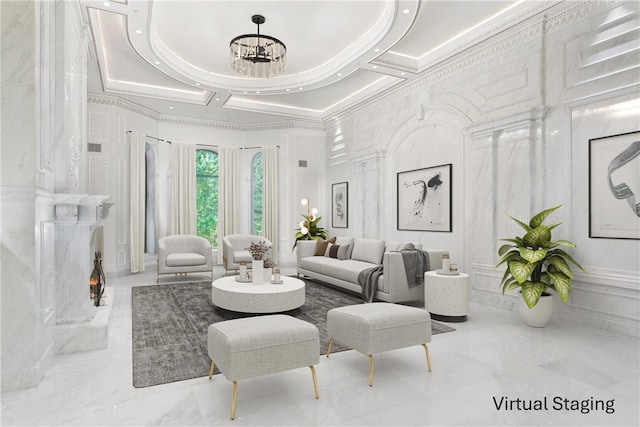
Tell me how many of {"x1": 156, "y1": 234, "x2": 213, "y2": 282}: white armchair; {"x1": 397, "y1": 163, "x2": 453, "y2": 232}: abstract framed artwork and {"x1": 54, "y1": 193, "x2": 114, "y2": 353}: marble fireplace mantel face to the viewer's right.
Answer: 1

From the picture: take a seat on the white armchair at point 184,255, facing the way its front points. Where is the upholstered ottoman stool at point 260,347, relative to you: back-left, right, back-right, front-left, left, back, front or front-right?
front

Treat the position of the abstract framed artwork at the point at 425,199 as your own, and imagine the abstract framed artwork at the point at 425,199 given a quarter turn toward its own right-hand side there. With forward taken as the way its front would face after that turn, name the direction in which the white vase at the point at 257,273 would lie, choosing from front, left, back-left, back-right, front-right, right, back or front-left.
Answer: left

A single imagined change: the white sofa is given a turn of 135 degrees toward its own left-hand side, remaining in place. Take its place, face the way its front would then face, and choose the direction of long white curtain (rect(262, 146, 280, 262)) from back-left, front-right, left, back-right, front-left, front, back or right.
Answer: back-left

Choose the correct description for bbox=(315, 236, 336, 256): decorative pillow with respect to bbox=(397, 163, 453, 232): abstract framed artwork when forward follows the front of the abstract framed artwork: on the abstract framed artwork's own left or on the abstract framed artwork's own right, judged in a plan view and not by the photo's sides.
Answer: on the abstract framed artwork's own right

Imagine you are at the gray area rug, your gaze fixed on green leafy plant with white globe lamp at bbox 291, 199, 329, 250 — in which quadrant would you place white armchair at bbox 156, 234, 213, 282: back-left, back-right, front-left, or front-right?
front-left

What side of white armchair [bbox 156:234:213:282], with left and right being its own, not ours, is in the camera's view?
front

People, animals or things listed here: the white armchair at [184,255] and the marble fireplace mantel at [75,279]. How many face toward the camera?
1

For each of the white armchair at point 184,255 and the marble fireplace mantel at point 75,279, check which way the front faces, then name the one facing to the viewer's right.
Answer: the marble fireplace mantel

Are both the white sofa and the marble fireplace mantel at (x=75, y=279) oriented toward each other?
yes

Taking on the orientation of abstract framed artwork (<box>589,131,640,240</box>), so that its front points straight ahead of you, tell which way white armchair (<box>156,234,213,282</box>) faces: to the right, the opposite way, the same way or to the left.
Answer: to the left

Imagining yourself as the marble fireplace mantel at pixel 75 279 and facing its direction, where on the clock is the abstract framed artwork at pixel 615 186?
The abstract framed artwork is roughly at 1 o'clock from the marble fireplace mantel.

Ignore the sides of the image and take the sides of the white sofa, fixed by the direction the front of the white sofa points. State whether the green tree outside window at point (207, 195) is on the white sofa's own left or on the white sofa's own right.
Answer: on the white sofa's own right

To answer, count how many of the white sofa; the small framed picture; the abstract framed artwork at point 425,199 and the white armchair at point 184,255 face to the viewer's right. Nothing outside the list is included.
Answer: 0

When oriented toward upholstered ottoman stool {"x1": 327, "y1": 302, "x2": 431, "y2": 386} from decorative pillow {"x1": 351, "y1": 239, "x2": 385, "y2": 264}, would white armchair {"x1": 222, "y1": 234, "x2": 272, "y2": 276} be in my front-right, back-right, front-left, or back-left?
back-right

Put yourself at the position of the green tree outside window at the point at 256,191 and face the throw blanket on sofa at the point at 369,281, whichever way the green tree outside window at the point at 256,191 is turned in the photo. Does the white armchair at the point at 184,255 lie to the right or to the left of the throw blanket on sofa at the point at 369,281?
right

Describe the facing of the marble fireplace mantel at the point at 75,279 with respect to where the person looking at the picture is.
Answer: facing to the right of the viewer

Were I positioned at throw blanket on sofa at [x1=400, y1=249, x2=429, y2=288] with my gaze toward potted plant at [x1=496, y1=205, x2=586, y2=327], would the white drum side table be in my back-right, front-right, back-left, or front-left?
front-right

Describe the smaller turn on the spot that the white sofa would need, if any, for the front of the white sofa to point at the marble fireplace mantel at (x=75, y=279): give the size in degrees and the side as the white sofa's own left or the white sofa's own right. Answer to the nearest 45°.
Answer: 0° — it already faces it

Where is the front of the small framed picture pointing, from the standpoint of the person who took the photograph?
facing the viewer and to the left of the viewer

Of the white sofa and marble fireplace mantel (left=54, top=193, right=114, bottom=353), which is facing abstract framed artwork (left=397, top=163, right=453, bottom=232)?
the marble fireplace mantel
